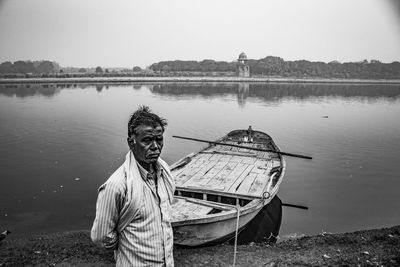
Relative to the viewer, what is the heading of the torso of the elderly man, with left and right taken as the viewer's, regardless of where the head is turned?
facing the viewer and to the right of the viewer

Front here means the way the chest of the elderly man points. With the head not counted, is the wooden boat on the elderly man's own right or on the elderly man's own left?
on the elderly man's own left

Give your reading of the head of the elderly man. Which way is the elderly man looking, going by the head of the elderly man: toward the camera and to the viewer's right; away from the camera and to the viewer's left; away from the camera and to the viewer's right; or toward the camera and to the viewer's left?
toward the camera and to the viewer's right
